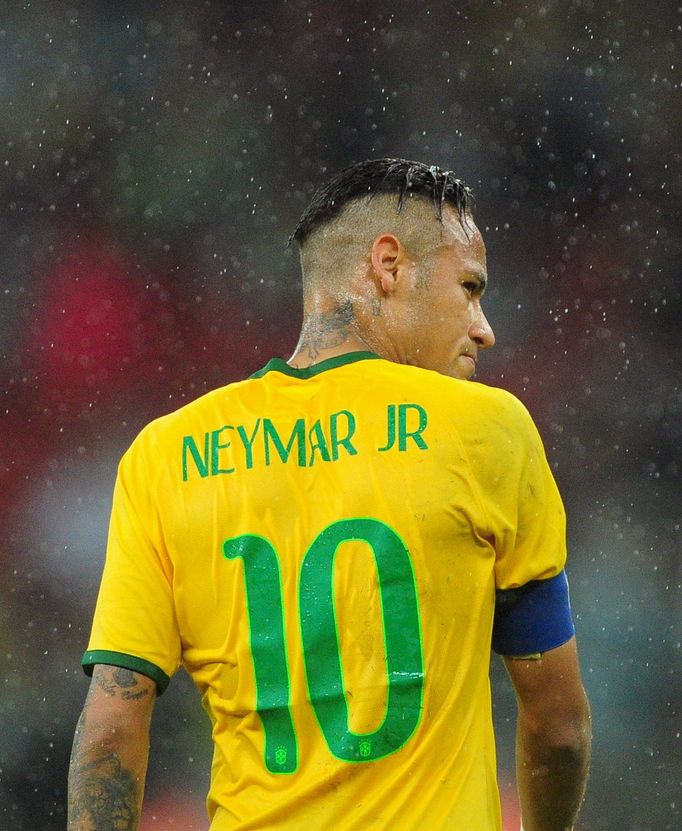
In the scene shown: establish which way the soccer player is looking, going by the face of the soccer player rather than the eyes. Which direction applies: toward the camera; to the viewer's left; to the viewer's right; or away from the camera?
to the viewer's right

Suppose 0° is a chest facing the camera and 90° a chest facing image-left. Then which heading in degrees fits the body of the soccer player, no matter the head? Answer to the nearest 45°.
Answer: approximately 180°
